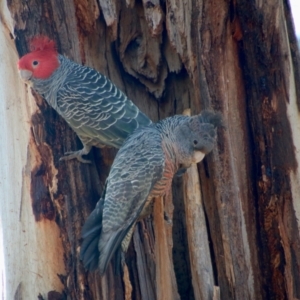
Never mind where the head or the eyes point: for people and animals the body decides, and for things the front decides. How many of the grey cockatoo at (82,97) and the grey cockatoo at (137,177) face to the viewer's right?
1

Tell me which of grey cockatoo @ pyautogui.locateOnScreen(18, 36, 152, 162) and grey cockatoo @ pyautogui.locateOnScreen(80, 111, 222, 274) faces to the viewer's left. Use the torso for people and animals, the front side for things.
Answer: grey cockatoo @ pyautogui.locateOnScreen(18, 36, 152, 162)

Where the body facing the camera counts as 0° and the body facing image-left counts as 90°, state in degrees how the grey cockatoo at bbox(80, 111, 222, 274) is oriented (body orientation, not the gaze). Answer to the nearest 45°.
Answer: approximately 270°

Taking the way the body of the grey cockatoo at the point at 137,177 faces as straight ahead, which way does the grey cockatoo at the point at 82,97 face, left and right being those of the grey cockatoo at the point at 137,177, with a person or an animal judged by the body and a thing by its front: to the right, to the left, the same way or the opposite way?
the opposite way

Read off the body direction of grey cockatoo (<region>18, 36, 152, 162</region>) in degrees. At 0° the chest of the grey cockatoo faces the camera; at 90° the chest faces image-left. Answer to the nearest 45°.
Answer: approximately 90°
